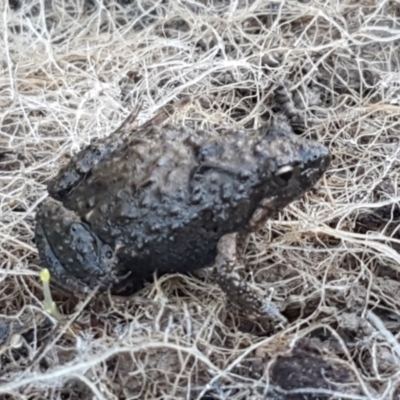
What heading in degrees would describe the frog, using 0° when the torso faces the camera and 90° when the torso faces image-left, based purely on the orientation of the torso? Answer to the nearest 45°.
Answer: approximately 270°
